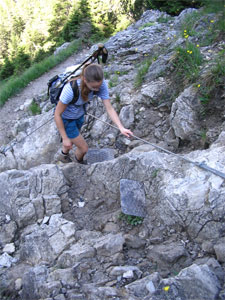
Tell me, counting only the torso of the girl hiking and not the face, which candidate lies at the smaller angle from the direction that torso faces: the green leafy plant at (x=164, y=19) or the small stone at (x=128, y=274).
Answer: the small stone

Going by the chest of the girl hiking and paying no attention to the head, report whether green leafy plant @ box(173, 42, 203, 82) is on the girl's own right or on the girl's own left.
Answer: on the girl's own left

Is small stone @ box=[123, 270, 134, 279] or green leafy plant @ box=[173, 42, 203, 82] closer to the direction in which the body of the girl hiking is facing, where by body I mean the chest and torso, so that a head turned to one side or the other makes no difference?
the small stone

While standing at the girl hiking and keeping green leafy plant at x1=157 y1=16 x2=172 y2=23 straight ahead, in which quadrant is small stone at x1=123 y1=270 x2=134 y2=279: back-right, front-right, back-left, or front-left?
back-right

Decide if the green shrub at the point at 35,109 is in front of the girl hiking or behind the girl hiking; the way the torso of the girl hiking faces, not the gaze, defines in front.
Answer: behind

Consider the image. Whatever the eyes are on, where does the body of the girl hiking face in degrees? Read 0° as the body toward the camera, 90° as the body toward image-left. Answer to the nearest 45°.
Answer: approximately 315°

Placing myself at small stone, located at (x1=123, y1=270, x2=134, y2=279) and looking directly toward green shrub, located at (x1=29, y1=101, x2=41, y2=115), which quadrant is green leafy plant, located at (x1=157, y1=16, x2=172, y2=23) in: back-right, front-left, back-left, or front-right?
front-right

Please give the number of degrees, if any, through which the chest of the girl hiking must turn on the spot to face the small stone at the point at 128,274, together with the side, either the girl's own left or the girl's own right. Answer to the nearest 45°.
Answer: approximately 45° to the girl's own right

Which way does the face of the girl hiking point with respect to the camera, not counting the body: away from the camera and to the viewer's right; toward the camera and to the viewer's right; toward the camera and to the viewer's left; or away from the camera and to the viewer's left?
toward the camera and to the viewer's right
